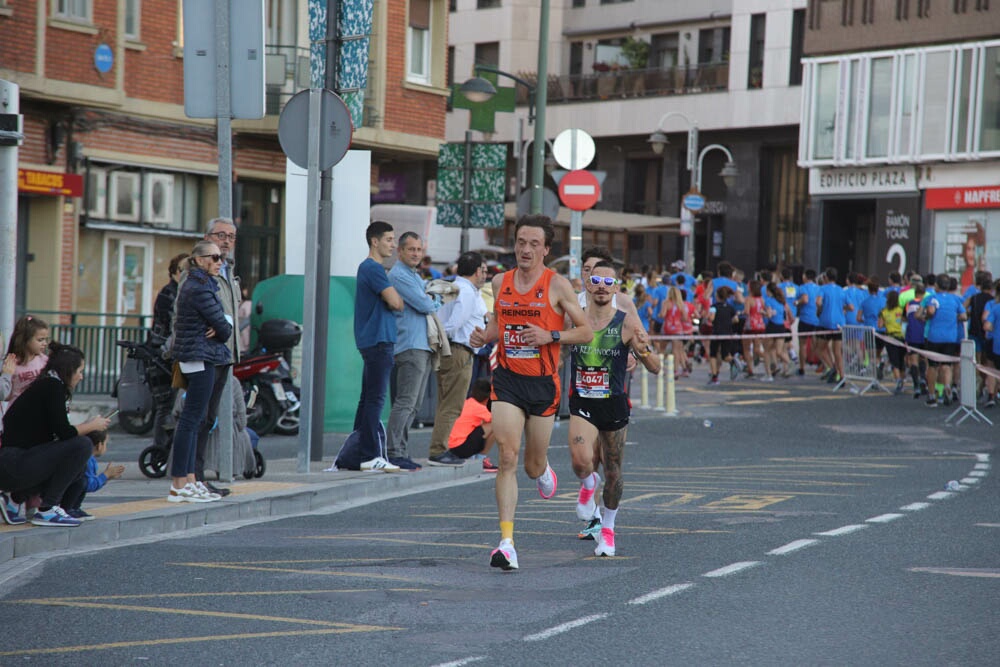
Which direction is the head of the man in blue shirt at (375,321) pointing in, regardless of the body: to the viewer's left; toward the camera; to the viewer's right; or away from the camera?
to the viewer's right

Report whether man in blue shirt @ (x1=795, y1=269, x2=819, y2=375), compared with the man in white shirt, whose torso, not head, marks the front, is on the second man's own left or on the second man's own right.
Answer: on the second man's own left

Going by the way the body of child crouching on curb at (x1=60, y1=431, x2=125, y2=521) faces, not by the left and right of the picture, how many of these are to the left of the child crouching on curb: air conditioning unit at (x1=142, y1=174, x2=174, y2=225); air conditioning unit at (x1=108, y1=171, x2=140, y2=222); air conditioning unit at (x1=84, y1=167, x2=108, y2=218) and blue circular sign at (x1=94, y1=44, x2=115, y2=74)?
4

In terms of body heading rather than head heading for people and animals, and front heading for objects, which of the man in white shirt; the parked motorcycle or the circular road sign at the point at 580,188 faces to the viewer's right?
the man in white shirt

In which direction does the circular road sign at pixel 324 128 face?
away from the camera
